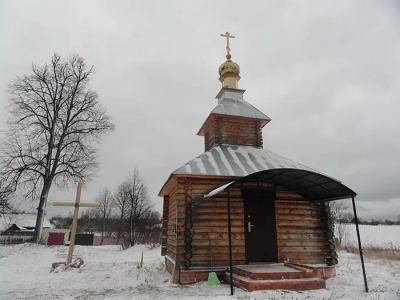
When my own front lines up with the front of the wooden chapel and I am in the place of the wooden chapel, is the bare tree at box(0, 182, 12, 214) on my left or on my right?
on my right

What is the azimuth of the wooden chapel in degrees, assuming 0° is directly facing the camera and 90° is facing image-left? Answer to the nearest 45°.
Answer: approximately 0°
